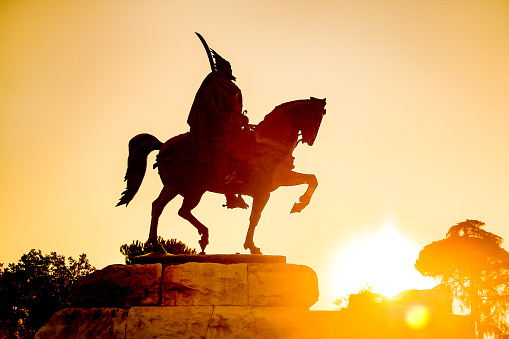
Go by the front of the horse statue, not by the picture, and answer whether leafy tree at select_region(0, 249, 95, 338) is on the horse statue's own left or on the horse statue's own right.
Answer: on the horse statue's own left

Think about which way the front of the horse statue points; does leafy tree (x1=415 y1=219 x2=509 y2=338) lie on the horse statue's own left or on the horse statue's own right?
on the horse statue's own left

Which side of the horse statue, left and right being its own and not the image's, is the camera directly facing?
right

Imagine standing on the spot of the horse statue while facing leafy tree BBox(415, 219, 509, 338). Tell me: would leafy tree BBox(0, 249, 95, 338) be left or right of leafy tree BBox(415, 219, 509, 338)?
left

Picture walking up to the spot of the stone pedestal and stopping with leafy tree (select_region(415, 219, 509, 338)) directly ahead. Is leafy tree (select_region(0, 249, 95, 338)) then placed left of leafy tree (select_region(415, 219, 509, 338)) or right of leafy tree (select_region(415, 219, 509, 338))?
left
